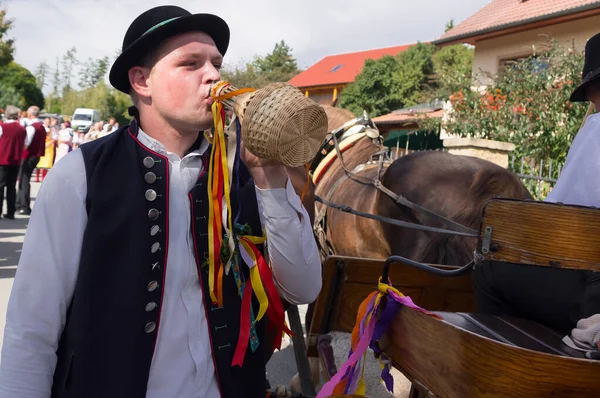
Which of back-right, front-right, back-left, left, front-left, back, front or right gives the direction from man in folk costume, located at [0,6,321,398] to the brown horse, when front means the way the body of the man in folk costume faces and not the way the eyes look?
left

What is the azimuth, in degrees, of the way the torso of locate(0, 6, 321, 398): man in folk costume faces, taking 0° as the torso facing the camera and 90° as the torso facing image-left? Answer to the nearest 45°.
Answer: approximately 315°

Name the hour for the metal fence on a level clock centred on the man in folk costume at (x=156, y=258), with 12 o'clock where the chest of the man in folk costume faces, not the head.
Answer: The metal fence is roughly at 9 o'clock from the man in folk costume.

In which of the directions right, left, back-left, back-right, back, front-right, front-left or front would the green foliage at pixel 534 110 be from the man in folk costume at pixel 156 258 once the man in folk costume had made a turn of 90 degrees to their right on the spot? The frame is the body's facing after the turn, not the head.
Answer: back

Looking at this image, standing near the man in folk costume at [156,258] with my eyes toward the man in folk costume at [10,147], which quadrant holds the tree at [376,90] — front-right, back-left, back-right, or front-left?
front-right
